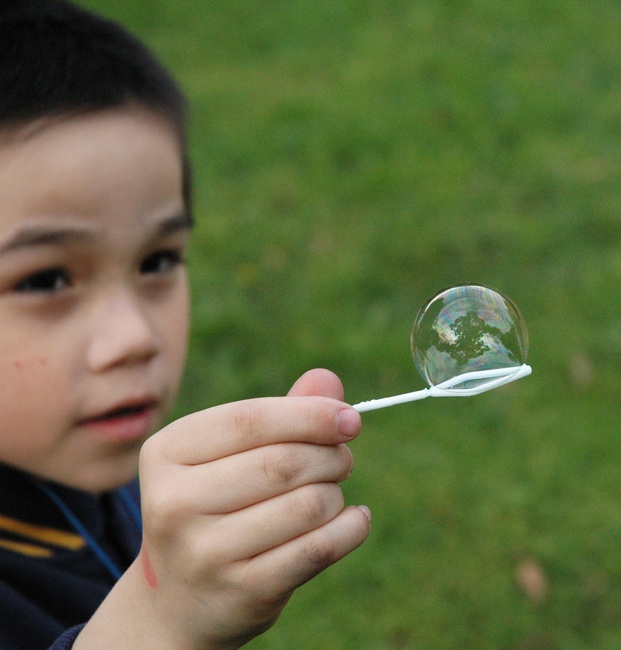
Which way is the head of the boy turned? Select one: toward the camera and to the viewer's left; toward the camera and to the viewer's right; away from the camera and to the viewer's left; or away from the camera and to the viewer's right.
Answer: toward the camera and to the viewer's right

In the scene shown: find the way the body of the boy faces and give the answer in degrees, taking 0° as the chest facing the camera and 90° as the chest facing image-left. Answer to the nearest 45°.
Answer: approximately 315°
